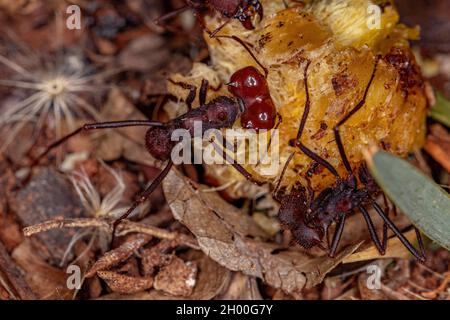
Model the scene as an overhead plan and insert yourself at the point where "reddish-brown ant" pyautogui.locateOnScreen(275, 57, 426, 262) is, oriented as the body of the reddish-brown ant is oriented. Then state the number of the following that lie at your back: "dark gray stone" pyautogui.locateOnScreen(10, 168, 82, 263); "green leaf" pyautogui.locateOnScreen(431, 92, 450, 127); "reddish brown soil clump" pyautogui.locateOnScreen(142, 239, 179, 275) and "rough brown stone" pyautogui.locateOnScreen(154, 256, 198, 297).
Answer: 1

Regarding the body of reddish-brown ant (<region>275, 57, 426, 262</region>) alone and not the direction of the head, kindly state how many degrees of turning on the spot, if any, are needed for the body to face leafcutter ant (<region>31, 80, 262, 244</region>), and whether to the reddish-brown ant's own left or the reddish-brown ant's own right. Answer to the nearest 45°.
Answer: approximately 45° to the reddish-brown ant's own right

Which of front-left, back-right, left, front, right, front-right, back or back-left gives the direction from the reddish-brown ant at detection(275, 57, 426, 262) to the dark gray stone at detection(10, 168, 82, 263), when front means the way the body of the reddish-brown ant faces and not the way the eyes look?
front-right

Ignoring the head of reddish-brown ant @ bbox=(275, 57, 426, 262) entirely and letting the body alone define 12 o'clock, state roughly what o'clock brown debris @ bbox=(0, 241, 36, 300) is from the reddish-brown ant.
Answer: The brown debris is roughly at 1 o'clock from the reddish-brown ant.

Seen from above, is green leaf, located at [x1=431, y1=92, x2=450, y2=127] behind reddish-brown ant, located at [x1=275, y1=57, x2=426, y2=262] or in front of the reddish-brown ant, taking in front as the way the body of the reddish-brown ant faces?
behind

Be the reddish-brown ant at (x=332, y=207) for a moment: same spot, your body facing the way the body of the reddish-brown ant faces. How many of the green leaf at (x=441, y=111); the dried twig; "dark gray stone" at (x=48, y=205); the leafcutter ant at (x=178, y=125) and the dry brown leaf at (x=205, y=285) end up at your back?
1

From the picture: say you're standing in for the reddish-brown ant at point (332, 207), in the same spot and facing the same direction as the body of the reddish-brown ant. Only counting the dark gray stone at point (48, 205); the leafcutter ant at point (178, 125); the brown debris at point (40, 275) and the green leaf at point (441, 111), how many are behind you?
1

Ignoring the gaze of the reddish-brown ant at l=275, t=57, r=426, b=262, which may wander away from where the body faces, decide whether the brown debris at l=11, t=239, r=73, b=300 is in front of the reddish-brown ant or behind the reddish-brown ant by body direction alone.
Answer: in front

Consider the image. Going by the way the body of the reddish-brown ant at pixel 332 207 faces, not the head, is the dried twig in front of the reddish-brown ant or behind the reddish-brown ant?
in front

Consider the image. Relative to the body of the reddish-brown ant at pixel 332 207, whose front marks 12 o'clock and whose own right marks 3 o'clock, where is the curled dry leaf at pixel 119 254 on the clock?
The curled dry leaf is roughly at 1 o'clock from the reddish-brown ant.

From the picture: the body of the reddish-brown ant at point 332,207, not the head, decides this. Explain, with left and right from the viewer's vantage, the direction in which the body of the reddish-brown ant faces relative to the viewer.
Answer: facing the viewer and to the left of the viewer
